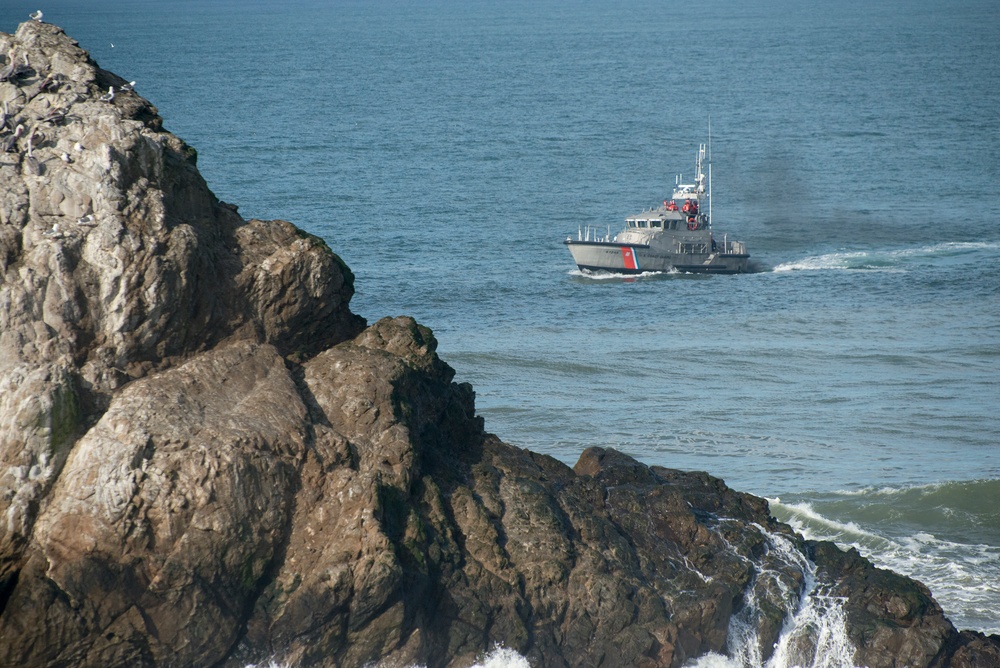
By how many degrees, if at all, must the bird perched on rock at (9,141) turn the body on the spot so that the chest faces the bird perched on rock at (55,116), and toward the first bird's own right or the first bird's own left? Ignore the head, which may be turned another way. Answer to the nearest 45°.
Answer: approximately 45° to the first bird's own left

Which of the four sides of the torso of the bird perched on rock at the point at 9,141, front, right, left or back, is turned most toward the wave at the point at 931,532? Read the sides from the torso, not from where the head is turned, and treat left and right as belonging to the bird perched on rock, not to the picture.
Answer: front

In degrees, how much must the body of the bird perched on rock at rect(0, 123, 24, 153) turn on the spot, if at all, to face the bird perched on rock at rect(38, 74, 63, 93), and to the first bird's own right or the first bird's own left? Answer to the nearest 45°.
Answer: approximately 45° to the first bird's own left

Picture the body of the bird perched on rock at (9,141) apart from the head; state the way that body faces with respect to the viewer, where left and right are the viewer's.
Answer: facing to the right of the viewer
